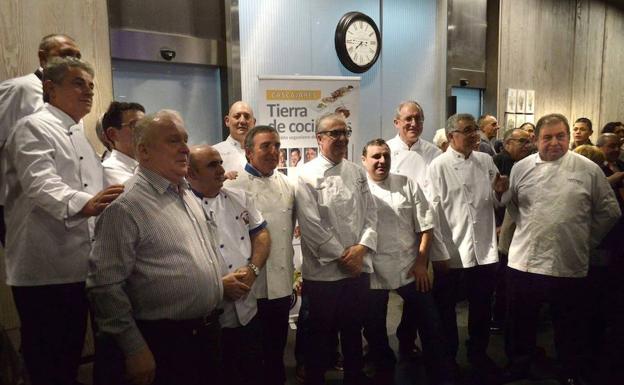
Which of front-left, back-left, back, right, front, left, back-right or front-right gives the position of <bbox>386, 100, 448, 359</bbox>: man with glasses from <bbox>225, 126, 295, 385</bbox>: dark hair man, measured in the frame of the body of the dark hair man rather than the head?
left

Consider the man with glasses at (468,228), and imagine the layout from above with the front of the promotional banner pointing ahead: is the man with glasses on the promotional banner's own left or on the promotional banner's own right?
on the promotional banner's own left

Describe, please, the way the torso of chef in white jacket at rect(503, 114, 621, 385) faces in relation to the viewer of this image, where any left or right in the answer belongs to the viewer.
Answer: facing the viewer

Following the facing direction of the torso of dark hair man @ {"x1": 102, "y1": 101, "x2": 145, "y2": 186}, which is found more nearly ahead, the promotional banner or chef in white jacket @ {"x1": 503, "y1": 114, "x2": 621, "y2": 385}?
the chef in white jacket

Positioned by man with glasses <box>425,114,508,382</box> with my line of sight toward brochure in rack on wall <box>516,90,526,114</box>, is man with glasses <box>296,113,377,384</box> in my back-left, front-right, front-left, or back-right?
back-left

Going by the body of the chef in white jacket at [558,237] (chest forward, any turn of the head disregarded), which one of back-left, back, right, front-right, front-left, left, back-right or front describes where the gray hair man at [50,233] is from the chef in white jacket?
front-right

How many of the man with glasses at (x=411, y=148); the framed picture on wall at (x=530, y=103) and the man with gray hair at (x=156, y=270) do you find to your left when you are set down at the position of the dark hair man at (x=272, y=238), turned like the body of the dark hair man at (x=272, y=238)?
2

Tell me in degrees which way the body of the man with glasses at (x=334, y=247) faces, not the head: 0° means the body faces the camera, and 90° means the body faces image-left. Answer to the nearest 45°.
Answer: approximately 315°

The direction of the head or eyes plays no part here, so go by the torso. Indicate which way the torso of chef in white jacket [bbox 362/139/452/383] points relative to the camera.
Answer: toward the camera

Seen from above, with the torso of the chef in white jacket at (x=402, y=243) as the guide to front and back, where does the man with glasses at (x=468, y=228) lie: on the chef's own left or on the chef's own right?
on the chef's own left

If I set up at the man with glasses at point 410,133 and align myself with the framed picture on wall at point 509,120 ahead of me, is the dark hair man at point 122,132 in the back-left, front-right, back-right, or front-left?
back-left

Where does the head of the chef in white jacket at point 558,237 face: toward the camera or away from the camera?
toward the camera

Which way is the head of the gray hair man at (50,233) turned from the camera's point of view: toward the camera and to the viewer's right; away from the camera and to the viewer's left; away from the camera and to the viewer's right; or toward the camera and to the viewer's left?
toward the camera and to the viewer's right

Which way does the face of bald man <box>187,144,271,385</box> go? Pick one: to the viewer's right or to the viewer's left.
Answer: to the viewer's right

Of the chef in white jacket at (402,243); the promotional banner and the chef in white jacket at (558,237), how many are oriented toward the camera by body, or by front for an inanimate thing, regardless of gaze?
3

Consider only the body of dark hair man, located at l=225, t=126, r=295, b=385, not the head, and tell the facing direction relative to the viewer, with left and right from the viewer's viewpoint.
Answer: facing the viewer and to the right of the viewer
